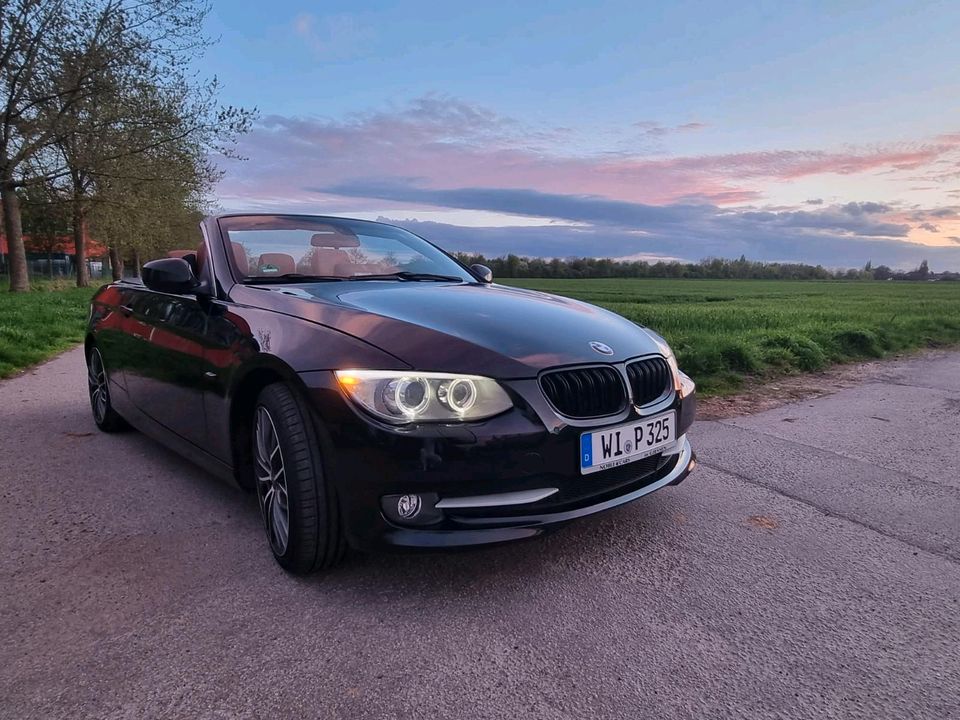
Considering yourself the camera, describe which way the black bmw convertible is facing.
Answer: facing the viewer and to the right of the viewer

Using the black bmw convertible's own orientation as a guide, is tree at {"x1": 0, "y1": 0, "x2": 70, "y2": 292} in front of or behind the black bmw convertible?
behind
